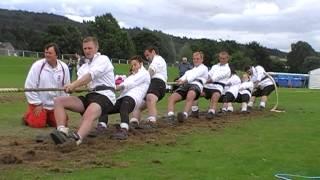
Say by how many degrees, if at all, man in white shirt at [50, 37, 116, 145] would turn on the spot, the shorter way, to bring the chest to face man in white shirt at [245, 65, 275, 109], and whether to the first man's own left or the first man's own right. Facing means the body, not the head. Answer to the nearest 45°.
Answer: approximately 180°

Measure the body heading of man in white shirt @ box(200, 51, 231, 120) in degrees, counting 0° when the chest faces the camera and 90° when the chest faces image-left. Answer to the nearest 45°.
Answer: approximately 45°

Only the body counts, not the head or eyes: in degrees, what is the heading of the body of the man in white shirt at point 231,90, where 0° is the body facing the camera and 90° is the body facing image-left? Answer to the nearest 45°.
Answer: approximately 45°

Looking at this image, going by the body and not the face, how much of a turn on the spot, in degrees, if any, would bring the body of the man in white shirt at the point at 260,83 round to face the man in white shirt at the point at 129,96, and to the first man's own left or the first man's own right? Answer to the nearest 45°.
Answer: approximately 45° to the first man's own left

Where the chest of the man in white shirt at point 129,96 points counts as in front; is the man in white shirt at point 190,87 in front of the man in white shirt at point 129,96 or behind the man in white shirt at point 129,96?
behind
